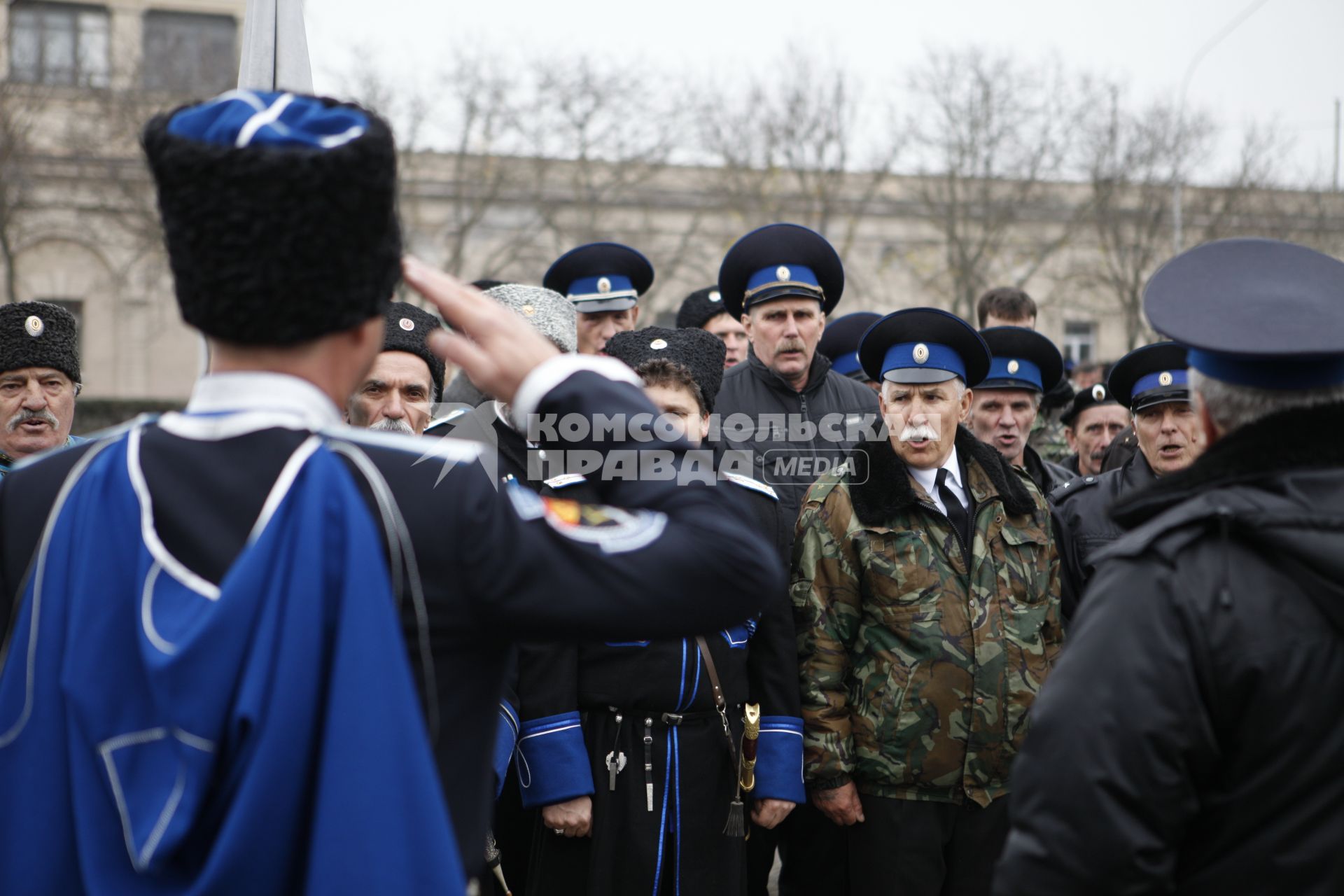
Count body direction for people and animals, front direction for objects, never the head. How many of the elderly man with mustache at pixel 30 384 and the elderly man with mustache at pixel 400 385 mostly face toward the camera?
2

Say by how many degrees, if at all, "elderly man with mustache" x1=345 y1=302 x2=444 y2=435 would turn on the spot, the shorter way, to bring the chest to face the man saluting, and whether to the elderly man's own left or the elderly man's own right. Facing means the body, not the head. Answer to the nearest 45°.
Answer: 0° — they already face them

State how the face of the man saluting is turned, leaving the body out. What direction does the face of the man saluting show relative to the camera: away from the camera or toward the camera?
away from the camera

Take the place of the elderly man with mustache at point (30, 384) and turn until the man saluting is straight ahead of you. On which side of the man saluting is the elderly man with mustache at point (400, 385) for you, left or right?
left

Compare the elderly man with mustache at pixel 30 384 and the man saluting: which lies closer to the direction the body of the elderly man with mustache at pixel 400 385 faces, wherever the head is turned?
the man saluting

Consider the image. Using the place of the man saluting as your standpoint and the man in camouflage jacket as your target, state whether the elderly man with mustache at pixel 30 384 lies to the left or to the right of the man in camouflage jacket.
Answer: left

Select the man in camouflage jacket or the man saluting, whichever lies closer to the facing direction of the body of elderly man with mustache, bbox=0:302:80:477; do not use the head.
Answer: the man saluting

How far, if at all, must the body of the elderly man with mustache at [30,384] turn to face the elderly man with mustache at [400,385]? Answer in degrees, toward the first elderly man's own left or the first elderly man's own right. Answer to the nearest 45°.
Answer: approximately 45° to the first elderly man's own left

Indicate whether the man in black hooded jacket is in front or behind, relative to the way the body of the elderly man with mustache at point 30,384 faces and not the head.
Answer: in front

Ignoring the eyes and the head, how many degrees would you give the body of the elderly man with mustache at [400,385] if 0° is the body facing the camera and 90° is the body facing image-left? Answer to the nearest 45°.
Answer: approximately 0°

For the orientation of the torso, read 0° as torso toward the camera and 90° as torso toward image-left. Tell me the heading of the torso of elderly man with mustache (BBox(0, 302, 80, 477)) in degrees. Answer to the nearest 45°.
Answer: approximately 0°

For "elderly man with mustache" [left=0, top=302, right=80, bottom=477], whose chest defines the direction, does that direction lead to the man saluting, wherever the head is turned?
yes
